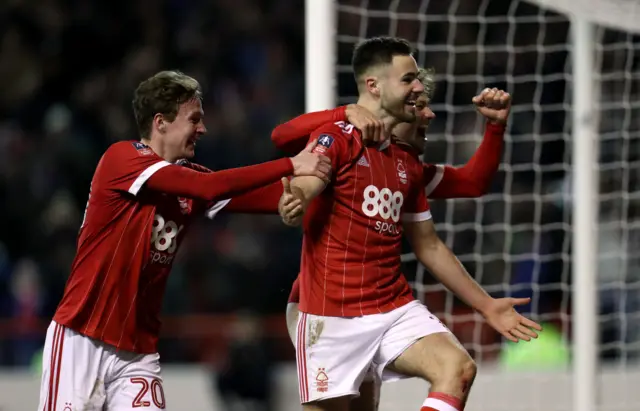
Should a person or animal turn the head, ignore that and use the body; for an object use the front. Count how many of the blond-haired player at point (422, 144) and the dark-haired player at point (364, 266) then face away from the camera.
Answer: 0

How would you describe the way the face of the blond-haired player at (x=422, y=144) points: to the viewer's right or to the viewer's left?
to the viewer's right

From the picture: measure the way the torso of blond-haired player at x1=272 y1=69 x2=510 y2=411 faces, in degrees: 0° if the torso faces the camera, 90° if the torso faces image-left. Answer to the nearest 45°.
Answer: approximately 315°

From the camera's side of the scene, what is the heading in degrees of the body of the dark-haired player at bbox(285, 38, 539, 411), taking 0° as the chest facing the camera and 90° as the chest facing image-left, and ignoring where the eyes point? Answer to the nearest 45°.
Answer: approximately 315°

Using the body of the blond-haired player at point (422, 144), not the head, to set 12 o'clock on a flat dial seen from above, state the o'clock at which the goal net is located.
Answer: The goal net is roughly at 8 o'clock from the blond-haired player.

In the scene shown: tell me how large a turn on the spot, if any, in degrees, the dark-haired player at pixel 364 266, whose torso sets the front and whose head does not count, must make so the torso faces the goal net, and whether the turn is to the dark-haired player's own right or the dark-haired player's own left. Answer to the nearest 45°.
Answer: approximately 135° to the dark-haired player's own left
